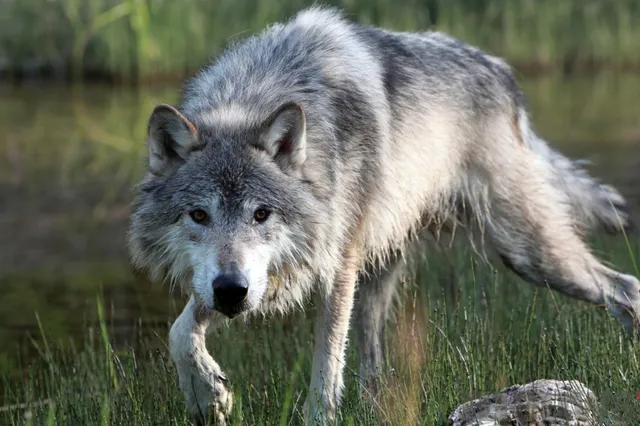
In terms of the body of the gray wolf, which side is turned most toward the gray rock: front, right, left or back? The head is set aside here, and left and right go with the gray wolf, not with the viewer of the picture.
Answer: left

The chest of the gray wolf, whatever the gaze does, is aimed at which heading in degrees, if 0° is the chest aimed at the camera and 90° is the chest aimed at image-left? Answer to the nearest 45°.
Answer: approximately 45°
